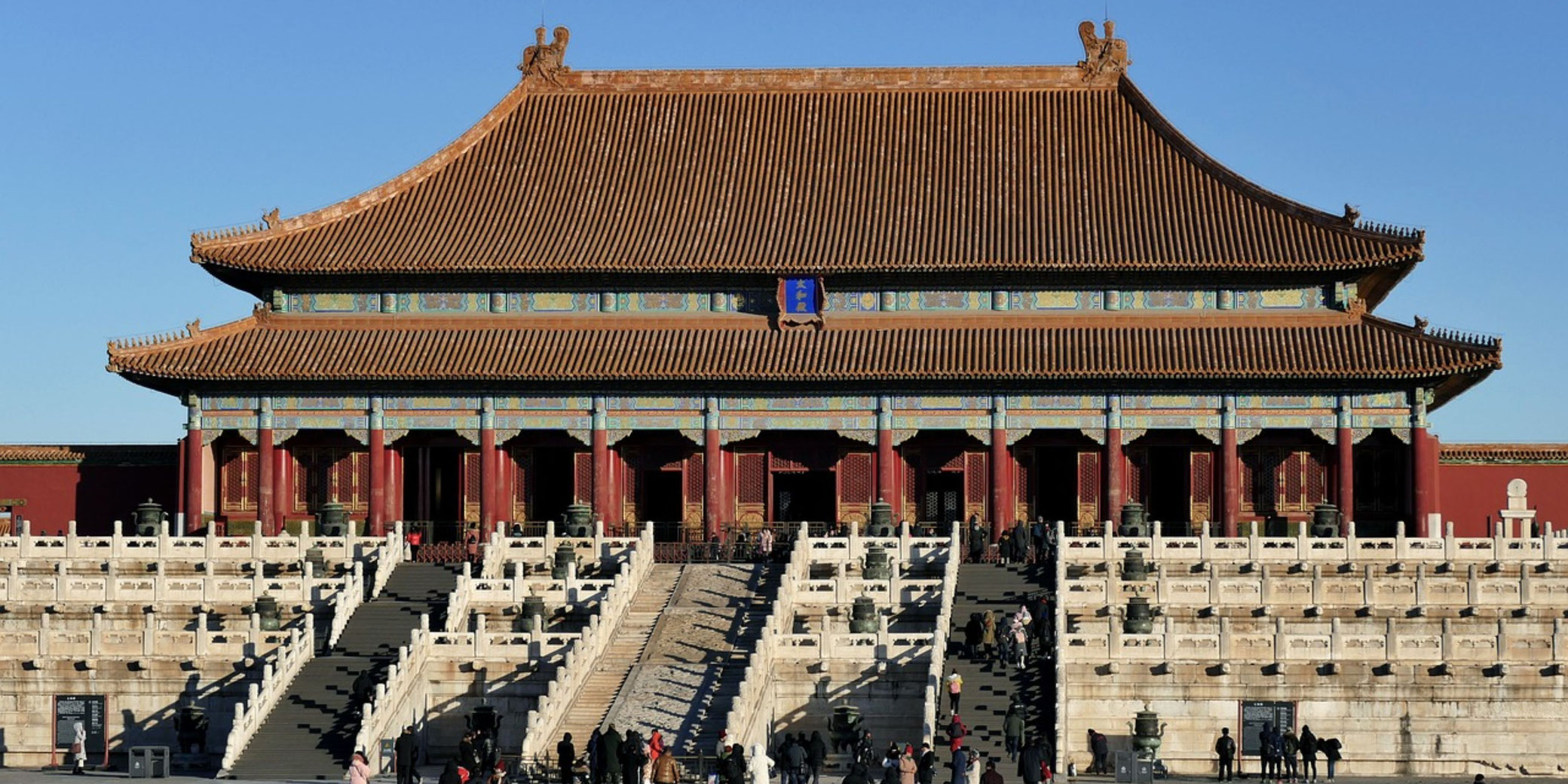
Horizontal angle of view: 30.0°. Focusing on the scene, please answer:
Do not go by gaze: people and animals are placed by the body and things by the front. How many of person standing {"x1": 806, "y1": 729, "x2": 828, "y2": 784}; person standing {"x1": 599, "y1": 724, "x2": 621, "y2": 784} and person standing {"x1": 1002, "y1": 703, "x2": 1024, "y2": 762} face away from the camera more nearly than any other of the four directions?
3

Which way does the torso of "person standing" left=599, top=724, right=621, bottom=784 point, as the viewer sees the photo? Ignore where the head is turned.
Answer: away from the camera

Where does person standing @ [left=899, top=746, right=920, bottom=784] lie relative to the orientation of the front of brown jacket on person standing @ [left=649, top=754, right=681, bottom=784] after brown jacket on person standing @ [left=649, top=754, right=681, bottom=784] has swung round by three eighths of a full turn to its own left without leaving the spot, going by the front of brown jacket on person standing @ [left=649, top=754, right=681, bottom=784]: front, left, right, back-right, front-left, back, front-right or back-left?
back-left

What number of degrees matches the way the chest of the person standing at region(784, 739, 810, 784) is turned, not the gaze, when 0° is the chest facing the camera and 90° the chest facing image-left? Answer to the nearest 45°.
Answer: approximately 180°

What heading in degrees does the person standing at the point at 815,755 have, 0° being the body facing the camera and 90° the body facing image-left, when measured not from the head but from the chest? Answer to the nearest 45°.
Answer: approximately 180°

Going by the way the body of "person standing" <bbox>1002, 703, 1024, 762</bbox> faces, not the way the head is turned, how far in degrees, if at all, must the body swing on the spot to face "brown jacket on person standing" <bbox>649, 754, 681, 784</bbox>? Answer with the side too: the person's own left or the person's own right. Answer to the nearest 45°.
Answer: approximately 135° to the person's own left

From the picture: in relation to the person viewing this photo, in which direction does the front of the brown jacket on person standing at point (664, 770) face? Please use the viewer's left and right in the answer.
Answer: facing away from the viewer

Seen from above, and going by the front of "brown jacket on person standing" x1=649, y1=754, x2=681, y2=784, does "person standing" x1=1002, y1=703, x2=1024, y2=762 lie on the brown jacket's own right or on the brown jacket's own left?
on the brown jacket's own right

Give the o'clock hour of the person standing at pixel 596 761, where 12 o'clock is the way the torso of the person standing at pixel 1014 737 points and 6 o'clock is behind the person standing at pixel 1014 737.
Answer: the person standing at pixel 596 761 is roughly at 8 o'clock from the person standing at pixel 1014 737.

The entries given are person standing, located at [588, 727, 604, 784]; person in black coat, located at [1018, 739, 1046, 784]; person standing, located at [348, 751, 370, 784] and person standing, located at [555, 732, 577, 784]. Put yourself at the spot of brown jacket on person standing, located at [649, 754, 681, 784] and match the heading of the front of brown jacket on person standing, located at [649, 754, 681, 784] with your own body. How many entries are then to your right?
1

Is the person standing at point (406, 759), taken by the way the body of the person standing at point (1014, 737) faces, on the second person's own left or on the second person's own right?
on the second person's own left

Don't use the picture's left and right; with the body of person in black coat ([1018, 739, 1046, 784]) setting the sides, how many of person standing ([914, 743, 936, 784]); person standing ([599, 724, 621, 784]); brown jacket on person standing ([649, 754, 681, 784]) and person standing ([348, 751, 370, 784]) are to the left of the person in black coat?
4

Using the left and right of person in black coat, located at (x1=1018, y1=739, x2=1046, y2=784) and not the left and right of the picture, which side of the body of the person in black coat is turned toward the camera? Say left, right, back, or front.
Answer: back

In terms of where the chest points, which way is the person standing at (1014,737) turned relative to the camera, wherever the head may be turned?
away from the camera
